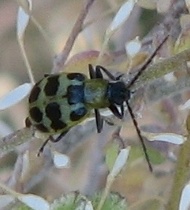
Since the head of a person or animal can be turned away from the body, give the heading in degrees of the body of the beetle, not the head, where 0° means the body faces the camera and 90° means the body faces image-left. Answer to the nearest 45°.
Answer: approximately 270°
